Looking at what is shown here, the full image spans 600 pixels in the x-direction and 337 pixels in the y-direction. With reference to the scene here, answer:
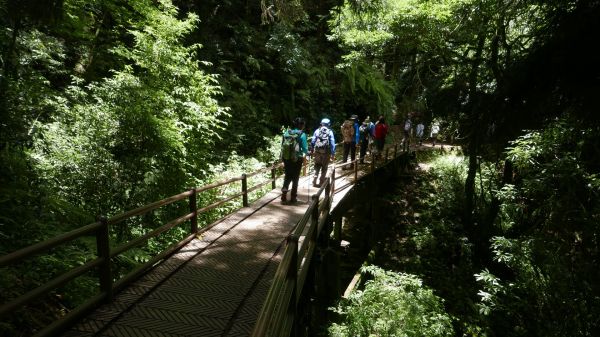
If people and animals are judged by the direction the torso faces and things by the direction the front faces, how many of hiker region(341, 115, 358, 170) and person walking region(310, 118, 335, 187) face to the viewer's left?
0

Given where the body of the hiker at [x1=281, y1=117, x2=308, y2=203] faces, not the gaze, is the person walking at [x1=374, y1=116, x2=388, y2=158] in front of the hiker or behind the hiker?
in front

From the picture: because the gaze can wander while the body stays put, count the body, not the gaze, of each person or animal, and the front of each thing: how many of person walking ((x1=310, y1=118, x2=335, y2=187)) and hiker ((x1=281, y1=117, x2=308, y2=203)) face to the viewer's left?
0

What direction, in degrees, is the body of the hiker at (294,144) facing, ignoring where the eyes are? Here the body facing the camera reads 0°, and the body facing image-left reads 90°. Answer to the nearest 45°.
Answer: approximately 225°

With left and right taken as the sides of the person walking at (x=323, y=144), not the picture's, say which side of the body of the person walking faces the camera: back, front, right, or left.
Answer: back

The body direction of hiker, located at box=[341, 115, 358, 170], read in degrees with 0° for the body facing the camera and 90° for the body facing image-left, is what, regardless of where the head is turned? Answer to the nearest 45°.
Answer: approximately 225°

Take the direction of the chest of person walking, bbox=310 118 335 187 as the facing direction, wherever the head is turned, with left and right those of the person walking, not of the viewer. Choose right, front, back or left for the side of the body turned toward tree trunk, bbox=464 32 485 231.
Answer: right

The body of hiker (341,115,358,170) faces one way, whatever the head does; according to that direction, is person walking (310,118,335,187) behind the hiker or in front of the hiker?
behind

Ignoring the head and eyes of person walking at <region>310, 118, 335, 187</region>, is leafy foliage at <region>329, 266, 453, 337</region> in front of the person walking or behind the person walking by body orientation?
behind

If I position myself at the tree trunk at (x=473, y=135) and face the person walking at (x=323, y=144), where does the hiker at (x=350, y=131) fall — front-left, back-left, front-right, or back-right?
front-right

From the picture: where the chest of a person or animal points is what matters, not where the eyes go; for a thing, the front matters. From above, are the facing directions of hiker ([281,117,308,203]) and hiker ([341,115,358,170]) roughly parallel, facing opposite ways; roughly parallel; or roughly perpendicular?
roughly parallel

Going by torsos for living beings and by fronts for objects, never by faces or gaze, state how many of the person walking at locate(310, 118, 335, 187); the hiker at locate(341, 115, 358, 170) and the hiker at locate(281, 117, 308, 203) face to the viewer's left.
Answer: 0

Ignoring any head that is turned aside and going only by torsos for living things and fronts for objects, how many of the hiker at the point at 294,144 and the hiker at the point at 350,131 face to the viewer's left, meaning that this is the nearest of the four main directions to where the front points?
0

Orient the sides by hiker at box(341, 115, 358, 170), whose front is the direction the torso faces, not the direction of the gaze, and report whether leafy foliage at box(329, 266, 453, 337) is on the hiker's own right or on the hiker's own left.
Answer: on the hiker's own right
